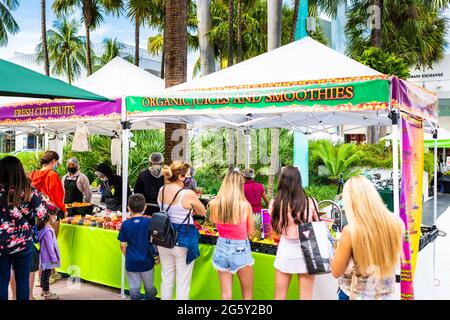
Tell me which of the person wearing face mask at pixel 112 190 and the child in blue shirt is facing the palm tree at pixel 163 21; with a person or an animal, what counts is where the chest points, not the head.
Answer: the child in blue shirt

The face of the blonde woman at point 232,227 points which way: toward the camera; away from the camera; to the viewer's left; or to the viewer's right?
away from the camera

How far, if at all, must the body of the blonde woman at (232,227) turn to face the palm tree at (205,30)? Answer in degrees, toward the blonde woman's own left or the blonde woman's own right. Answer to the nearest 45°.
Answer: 0° — they already face it

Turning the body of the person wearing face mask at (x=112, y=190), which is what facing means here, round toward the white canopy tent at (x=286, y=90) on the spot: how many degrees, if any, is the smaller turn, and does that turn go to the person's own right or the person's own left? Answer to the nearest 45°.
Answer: approximately 90° to the person's own left

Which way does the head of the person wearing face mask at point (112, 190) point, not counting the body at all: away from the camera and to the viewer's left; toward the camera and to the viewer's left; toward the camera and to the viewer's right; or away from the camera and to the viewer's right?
toward the camera and to the viewer's left

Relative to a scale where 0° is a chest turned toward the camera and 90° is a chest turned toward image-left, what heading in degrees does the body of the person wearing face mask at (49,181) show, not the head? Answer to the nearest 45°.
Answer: approximately 225°

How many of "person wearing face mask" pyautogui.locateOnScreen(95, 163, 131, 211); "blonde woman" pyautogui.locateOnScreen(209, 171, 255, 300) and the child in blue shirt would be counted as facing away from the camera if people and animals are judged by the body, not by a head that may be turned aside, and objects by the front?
2

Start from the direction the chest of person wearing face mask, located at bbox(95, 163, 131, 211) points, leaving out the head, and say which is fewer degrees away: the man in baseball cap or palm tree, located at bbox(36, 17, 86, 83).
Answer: the man in baseball cap

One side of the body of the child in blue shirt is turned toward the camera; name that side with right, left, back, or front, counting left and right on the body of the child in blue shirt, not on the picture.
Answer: back

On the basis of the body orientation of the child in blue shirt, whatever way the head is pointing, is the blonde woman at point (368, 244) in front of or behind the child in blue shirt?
behind

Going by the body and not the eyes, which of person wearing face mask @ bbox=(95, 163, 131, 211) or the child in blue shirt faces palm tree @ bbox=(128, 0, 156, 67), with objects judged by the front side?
the child in blue shirt

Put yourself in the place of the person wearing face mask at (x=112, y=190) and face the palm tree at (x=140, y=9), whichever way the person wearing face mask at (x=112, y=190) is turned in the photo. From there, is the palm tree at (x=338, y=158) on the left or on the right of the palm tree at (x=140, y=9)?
right

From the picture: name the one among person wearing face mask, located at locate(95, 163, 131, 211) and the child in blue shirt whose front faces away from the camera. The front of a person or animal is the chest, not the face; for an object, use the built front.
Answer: the child in blue shirt

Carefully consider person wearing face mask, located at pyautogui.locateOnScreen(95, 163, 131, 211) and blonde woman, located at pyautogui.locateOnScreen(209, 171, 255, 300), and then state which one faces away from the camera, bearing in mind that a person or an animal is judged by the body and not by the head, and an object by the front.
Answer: the blonde woman

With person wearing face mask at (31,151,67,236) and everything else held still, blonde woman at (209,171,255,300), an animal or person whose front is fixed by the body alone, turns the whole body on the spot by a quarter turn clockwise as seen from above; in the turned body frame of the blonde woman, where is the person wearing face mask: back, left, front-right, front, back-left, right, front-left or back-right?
back-left

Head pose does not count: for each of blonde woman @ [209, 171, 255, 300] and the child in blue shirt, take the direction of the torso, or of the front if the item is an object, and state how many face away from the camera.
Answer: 2

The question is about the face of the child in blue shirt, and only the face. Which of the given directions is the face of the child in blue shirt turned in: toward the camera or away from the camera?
away from the camera

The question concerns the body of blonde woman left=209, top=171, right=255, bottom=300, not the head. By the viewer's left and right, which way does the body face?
facing away from the viewer
